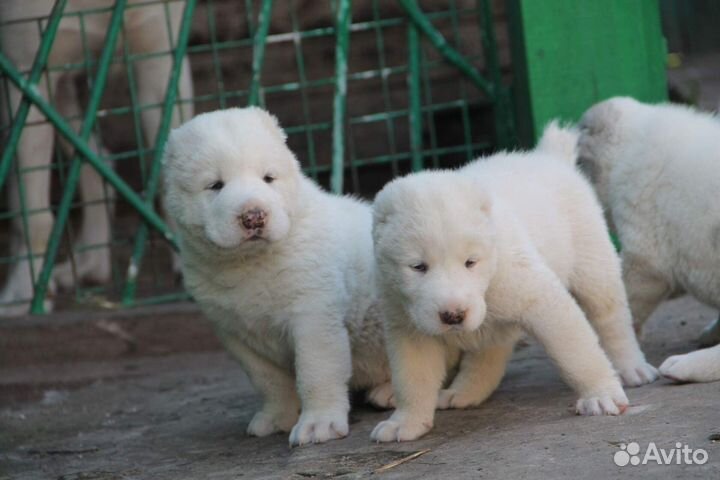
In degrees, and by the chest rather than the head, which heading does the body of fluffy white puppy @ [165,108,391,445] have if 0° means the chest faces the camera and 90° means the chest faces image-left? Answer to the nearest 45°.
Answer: approximately 45°

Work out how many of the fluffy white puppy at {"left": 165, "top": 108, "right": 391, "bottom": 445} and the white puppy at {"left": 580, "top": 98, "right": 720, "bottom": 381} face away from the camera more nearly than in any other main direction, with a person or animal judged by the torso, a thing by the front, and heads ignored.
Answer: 0

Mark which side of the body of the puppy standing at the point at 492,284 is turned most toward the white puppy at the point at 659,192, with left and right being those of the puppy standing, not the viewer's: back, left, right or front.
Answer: back

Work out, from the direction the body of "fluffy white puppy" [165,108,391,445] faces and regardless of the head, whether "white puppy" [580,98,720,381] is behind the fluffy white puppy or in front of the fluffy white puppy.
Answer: behind

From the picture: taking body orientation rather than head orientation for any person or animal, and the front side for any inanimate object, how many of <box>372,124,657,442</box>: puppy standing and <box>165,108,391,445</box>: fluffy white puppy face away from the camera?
0

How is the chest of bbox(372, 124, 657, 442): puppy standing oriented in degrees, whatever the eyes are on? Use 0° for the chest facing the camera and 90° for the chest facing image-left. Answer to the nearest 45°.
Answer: approximately 45°

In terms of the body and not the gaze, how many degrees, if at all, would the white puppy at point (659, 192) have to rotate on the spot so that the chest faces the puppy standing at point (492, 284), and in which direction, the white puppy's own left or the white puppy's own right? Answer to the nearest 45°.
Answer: approximately 45° to the white puppy's own left

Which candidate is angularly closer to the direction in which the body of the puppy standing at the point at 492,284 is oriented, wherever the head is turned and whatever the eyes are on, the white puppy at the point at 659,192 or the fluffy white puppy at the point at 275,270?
the fluffy white puppy

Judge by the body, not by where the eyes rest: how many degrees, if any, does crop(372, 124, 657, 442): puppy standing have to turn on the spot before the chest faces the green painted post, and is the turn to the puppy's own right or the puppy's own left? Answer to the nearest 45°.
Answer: approximately 135° to the puppy's own right
